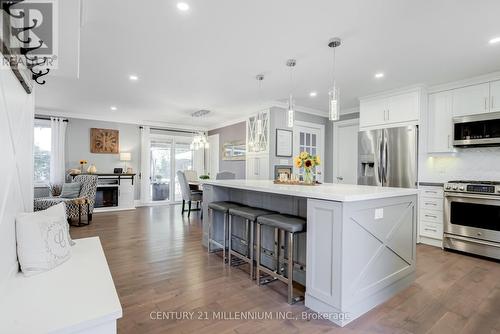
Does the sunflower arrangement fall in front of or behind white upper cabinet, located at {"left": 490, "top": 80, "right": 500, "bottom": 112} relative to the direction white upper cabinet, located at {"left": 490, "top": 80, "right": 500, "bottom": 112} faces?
in front

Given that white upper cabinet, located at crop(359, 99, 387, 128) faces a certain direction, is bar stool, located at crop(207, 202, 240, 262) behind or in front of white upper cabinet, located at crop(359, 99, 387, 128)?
in front

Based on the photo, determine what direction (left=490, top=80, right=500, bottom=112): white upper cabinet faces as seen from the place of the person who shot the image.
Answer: facing the viewer and to the left of the viewer

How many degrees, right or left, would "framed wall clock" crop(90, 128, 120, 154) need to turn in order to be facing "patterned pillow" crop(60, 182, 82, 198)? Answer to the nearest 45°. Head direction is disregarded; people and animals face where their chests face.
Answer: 0° — it already faces it

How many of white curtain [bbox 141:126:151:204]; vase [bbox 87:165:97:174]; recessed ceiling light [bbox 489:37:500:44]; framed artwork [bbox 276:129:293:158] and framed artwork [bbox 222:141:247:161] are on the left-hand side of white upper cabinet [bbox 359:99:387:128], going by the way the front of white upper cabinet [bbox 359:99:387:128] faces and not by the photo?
1

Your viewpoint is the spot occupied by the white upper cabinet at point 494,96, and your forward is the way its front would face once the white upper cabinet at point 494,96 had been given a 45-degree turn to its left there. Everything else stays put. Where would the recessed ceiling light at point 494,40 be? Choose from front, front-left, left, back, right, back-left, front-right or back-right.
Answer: front

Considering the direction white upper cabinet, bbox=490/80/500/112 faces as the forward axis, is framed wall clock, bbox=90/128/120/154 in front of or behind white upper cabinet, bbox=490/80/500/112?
in front

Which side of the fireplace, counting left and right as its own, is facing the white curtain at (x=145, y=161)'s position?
left

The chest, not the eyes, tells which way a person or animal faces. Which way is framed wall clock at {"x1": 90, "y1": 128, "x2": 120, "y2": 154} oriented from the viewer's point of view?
toward the camera

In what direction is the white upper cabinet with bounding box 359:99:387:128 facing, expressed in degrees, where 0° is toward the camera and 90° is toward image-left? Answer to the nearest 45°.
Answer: approximately 45°

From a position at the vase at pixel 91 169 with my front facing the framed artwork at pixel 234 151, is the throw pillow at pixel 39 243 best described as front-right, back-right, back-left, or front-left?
front-right

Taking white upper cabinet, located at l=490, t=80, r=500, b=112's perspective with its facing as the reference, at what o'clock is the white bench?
The white bench is roughly at 11 o'clock from the white upper cabinet.

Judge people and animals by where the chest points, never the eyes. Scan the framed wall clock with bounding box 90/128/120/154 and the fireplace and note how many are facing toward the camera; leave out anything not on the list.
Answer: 2

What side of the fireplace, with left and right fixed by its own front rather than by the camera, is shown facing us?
front

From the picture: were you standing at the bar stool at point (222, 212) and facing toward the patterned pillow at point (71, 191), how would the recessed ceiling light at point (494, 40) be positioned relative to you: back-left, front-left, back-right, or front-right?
back-right

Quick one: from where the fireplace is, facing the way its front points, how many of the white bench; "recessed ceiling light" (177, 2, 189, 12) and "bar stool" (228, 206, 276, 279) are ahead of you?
3

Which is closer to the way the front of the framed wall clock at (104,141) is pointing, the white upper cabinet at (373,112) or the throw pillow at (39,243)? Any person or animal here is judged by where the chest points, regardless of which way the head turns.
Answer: the throw pillow
